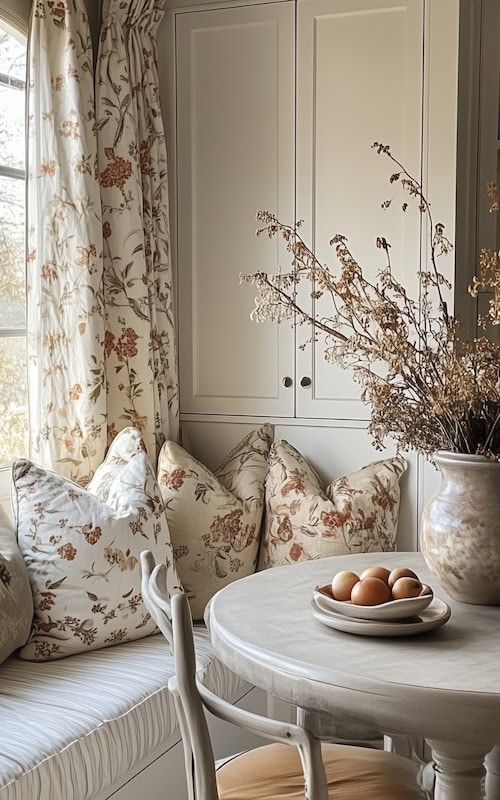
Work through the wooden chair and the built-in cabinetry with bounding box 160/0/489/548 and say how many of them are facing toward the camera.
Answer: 1

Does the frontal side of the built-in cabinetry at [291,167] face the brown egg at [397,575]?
yes

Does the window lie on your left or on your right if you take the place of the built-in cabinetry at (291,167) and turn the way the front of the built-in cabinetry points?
on your right

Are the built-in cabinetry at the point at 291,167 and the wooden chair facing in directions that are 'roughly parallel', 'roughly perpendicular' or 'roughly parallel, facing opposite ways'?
roughly perpendicular

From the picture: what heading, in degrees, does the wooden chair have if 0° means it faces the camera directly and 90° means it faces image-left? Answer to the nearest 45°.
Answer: approximately 270°

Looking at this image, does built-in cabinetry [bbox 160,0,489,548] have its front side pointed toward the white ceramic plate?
yes

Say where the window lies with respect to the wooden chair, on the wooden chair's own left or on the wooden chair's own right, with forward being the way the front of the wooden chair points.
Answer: on the wooden chair's own left
